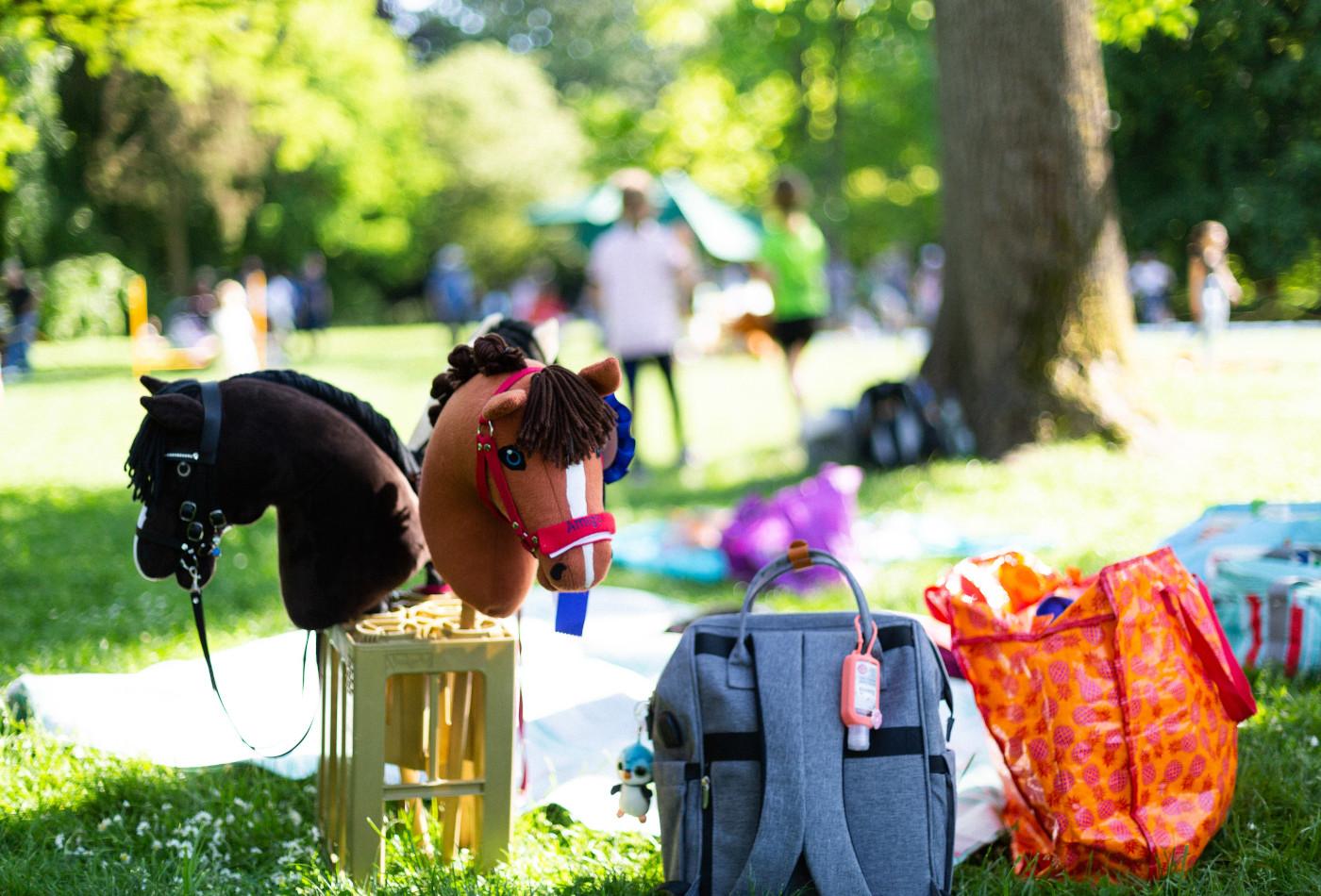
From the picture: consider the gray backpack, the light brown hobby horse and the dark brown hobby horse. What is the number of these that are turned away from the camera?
1

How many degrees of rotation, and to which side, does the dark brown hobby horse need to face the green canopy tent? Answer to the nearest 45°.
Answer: approximately 90° to its right

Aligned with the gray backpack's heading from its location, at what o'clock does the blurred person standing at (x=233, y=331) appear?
The blurred person standing is roughly at 11 o'clock from the gray backpack.

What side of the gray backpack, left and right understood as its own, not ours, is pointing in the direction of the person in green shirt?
front

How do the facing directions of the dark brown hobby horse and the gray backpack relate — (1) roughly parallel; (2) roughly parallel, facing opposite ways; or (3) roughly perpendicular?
roughly perpendicular

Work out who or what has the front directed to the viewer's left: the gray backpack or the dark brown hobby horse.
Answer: the dark brown hobby horse

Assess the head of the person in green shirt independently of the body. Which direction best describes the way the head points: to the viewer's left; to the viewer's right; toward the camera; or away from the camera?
away from the camera

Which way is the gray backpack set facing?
away from the camera

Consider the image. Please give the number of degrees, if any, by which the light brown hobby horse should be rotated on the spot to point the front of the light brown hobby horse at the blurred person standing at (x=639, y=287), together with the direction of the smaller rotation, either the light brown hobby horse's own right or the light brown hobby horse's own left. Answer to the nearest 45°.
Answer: approximately 135° to the light brown hobby horse's own left

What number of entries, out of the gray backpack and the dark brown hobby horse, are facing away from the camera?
1

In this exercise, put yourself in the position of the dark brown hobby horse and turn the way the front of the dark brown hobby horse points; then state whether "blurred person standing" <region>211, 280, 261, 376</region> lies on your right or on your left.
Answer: on your right

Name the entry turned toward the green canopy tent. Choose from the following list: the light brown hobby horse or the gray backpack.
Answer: the gray backpack

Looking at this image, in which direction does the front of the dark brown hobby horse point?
to the viewer's left

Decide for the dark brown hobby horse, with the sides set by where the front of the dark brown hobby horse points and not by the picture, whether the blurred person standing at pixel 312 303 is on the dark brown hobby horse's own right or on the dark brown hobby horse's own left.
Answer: on the dark brown hobby horse's own right

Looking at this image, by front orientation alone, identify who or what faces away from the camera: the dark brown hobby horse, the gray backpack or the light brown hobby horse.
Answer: the gray backpack

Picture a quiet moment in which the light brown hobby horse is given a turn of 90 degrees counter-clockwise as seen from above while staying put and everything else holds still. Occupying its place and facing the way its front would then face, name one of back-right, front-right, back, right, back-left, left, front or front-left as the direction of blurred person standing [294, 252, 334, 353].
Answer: front-left
